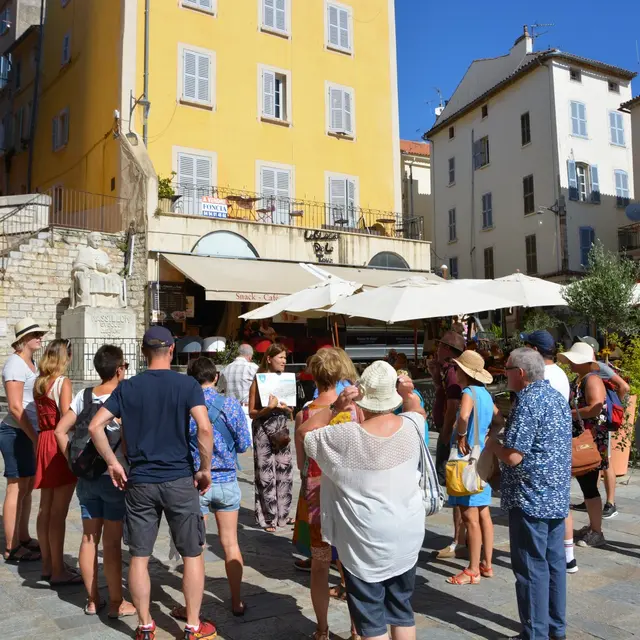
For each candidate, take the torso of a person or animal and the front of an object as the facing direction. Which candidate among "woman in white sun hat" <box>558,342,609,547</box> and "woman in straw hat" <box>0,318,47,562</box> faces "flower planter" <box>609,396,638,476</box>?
the woman in straw hat

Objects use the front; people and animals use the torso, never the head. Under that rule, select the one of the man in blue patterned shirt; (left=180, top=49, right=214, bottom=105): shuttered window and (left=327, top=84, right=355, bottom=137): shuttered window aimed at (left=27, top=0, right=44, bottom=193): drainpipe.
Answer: the man in blue patterned shirt

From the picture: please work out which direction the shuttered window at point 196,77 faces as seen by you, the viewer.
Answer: facing the viewer

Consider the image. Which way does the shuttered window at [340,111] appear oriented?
toward the camera

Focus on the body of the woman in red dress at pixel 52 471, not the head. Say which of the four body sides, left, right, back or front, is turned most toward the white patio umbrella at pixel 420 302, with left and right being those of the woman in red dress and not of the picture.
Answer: front

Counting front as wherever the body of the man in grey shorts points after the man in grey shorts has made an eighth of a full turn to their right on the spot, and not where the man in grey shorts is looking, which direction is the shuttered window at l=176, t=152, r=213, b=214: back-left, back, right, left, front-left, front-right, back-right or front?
front-left

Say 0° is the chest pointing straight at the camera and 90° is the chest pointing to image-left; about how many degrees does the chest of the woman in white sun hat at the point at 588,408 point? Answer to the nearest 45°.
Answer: approximately 90°

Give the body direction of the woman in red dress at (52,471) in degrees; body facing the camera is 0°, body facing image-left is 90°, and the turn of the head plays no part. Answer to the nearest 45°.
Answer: approximately 225°

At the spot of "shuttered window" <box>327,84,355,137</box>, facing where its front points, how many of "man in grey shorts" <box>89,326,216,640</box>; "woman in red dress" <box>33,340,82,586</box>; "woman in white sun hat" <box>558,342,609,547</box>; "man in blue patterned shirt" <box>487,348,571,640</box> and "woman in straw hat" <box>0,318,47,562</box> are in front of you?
5

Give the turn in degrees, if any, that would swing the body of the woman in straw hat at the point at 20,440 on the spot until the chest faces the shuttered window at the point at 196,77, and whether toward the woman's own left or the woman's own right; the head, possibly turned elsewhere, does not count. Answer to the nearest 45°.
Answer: approximately 90° to the woman's own left

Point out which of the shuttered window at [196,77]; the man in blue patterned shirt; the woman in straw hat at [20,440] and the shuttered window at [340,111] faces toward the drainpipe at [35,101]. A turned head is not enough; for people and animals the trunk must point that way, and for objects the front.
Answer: the man in blue patterned shirt

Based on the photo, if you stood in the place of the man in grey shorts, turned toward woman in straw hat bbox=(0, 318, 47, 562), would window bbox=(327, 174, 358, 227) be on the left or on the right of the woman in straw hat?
right

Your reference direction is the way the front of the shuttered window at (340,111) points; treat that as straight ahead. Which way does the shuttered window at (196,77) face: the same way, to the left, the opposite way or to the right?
the same way

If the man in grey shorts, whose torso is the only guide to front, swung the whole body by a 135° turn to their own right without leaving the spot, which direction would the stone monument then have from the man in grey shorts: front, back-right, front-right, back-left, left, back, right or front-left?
back-left

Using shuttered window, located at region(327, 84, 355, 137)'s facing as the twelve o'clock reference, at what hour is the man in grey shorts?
The man in grey shorts is roughly at 12 o'clock from the shuttered window.

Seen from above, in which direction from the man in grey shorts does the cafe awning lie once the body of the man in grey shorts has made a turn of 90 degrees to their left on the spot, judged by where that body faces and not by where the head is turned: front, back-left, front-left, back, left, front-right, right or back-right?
right

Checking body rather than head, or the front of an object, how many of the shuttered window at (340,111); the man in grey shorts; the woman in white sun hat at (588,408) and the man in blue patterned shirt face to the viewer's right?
0
